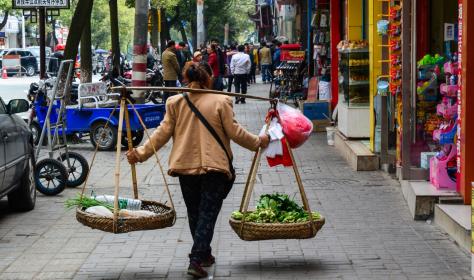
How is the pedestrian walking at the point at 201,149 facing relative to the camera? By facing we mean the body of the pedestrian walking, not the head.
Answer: away from the camera

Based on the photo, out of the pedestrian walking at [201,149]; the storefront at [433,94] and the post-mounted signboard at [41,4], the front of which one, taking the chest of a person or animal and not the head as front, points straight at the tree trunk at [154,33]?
the pedestrian walking

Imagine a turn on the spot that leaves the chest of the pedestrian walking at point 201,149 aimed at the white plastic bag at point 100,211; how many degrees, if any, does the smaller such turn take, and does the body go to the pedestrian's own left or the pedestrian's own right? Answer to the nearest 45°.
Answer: approximately 90° to the pedestrian's own left

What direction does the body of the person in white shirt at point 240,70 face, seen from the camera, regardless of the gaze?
away from the camera

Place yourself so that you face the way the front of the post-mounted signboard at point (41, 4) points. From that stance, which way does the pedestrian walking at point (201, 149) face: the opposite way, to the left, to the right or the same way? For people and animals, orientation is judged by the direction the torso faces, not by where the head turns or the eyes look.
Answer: the opposite way

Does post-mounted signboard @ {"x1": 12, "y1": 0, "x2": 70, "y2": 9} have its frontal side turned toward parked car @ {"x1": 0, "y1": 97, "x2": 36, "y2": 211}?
yes

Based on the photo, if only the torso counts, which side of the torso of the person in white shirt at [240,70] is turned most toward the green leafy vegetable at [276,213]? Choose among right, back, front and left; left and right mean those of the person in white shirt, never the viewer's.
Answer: back

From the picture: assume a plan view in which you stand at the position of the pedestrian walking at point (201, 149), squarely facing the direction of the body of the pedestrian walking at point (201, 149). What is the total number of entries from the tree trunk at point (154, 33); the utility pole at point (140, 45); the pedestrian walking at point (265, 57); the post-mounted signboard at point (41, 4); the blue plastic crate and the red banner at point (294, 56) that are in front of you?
6

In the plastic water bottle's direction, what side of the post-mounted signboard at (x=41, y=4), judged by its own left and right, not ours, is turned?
front

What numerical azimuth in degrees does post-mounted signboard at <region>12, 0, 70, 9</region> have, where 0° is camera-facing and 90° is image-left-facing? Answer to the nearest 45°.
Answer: approximately 0°

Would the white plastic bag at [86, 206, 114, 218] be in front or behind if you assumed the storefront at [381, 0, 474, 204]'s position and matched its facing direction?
in front

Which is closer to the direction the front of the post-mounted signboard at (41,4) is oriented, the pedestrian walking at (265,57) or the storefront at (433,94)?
the storefront
